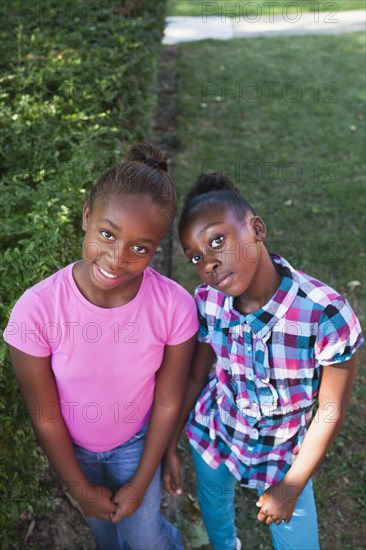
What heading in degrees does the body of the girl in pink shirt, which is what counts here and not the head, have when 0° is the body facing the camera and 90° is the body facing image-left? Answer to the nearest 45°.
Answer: approximately 0°
